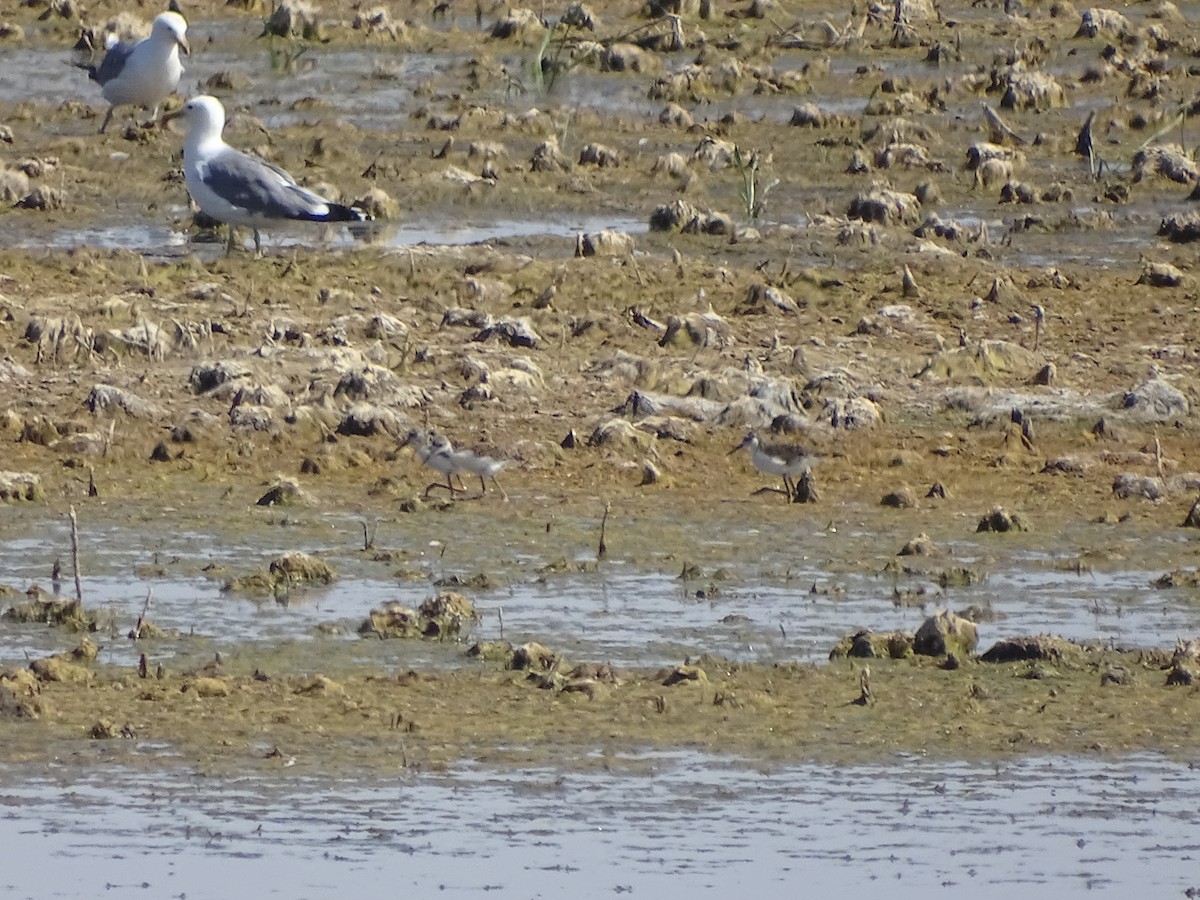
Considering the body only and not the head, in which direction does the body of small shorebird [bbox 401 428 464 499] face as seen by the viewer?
to the viewer's left

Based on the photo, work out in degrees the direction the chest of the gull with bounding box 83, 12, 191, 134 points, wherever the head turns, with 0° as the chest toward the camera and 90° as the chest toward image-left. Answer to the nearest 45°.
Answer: approximately 315°

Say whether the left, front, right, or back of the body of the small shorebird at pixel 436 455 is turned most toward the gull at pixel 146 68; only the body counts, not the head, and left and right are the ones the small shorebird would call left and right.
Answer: right

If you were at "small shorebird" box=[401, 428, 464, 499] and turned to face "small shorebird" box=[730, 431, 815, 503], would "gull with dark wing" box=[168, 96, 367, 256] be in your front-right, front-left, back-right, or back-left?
back-left

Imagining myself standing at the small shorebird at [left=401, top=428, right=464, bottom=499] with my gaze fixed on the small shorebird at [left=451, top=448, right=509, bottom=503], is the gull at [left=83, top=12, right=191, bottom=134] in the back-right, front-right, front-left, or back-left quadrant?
back-left

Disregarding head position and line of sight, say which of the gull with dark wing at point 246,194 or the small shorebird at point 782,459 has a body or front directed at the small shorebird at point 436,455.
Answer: the small shorebird at point 782,459

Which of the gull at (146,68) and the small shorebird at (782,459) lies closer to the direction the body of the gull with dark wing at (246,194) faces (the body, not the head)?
the gull

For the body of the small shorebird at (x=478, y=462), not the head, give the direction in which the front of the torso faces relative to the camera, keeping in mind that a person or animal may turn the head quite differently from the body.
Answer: to the viewer's left

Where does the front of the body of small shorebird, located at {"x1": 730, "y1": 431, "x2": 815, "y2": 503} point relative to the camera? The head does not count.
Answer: to the viewer's left

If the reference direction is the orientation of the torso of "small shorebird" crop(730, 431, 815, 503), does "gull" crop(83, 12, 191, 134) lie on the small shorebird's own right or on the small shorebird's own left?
on the small shorebird's own right

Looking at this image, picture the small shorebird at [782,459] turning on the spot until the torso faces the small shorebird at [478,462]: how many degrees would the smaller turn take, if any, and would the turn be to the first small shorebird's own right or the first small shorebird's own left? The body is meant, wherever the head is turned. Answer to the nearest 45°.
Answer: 0° — it already faces it

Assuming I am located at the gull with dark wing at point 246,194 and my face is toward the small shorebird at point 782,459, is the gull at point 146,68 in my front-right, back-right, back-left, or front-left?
back-left

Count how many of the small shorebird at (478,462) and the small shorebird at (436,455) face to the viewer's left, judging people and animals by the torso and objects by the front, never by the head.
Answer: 2

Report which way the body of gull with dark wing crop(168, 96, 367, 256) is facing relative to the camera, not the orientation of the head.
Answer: to the viewer's left

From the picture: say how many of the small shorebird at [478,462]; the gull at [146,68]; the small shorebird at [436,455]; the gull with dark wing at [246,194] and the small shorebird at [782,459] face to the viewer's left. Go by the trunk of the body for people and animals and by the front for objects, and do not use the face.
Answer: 4

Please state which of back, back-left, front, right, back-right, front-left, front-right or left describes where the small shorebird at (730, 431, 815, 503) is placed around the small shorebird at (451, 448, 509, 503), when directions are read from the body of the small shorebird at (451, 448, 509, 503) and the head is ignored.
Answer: back
